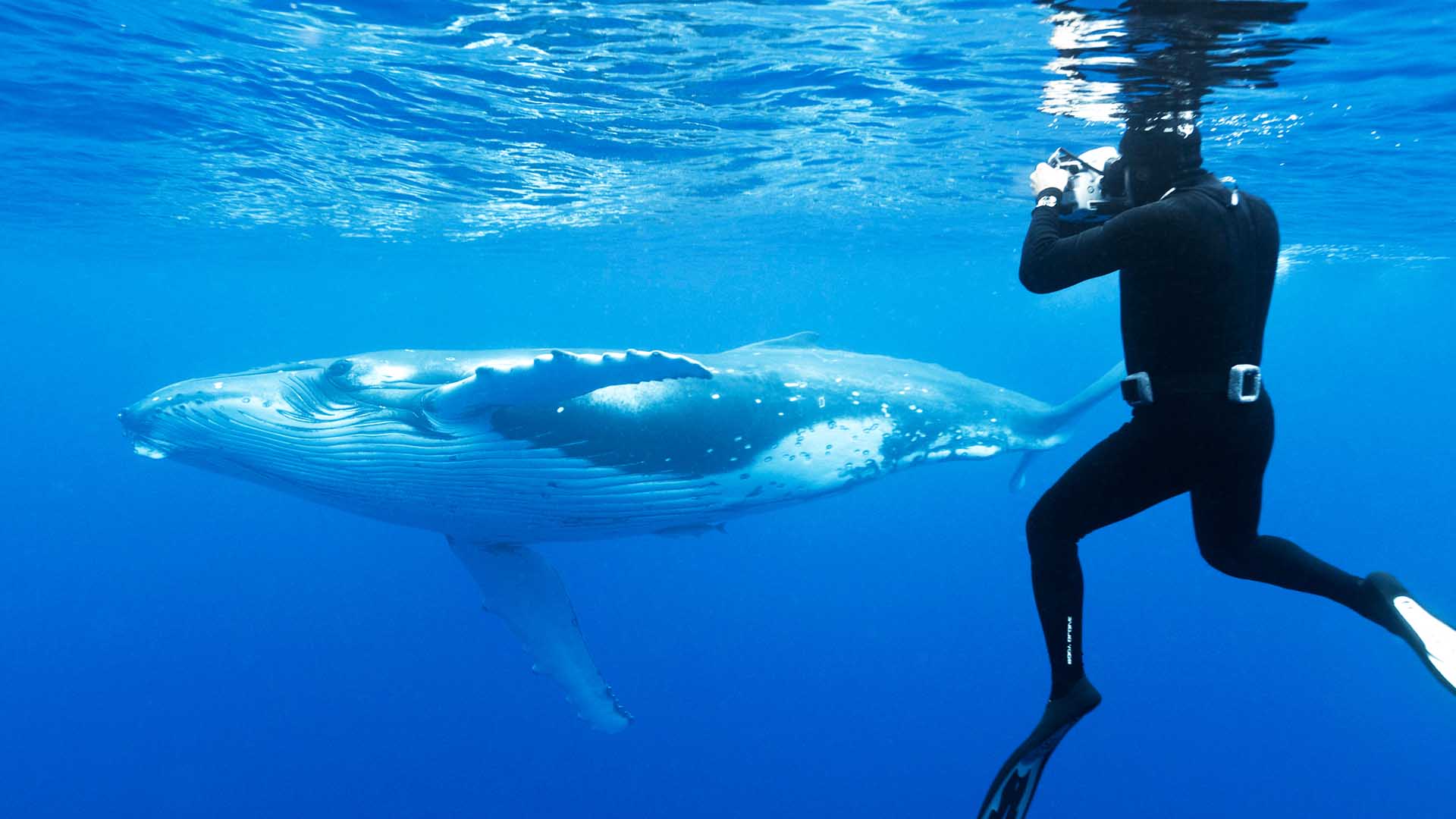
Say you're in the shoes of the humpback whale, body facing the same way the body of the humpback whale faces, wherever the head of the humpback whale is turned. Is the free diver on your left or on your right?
on your left

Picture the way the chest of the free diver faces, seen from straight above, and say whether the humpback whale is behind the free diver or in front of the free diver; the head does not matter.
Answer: in front

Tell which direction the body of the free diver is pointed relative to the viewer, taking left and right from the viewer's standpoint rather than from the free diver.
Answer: facing away from the viewer and to the left of the viewer

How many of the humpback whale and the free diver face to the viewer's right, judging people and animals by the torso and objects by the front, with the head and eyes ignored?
0

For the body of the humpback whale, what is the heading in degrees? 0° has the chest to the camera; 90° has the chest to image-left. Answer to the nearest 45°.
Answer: approximately 90°
